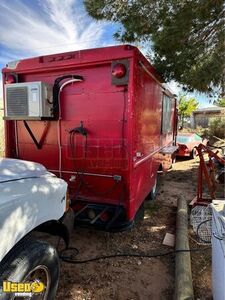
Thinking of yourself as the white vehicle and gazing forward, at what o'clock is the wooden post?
The wooden post is roughly at 1 o'clock from the white vehicle.

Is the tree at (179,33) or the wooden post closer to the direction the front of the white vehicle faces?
the tree

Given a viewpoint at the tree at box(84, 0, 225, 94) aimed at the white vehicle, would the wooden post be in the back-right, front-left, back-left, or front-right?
front-left

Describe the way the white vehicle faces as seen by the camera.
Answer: facing away from the viewer and to the right of the viewer

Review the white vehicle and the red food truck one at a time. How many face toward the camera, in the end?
0

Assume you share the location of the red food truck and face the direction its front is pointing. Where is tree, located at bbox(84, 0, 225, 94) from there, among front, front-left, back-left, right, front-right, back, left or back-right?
front

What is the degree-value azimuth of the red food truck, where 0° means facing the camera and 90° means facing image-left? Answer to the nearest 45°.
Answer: approximately 225°

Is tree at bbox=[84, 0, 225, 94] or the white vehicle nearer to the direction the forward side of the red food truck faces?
the tree
